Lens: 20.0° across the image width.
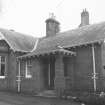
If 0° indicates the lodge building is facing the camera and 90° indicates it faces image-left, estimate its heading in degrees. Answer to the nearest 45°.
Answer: approximately 45°
